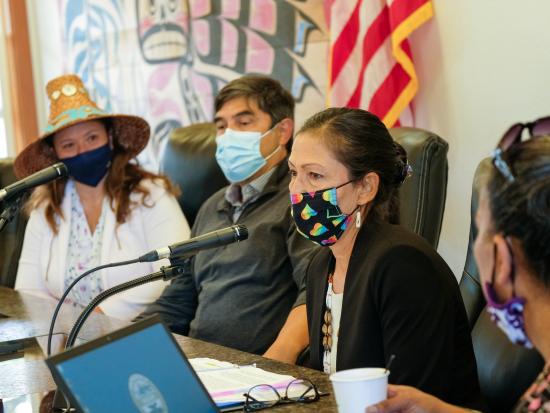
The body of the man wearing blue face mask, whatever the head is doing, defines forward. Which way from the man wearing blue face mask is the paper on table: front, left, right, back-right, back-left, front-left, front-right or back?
front-left

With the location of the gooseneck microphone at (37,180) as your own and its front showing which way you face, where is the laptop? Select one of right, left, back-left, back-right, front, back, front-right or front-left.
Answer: right

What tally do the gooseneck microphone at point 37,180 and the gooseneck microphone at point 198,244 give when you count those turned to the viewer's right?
2

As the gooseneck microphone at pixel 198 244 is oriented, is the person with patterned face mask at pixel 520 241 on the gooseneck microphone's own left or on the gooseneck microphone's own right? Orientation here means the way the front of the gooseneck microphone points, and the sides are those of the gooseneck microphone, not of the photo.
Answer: on the gooseneck microphone's own right

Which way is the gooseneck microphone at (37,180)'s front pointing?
to the viewer's right

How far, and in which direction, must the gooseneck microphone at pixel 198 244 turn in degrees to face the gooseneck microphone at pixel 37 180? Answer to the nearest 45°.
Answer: approximately 135° to its left

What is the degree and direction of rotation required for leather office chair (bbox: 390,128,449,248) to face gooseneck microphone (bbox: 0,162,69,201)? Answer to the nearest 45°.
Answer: approximately 45° to its right

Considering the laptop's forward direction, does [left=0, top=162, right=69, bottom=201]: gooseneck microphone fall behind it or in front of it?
behind

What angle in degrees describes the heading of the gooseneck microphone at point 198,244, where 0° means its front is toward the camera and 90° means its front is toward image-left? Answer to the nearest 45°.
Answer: approximately 270°

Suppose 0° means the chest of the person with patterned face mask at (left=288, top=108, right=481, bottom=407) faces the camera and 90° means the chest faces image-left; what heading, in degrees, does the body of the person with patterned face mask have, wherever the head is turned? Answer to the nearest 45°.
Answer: approximately 45°

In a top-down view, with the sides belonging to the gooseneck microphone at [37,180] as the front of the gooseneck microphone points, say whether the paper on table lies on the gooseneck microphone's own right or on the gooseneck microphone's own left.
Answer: on the gooseneck microphone's own right
